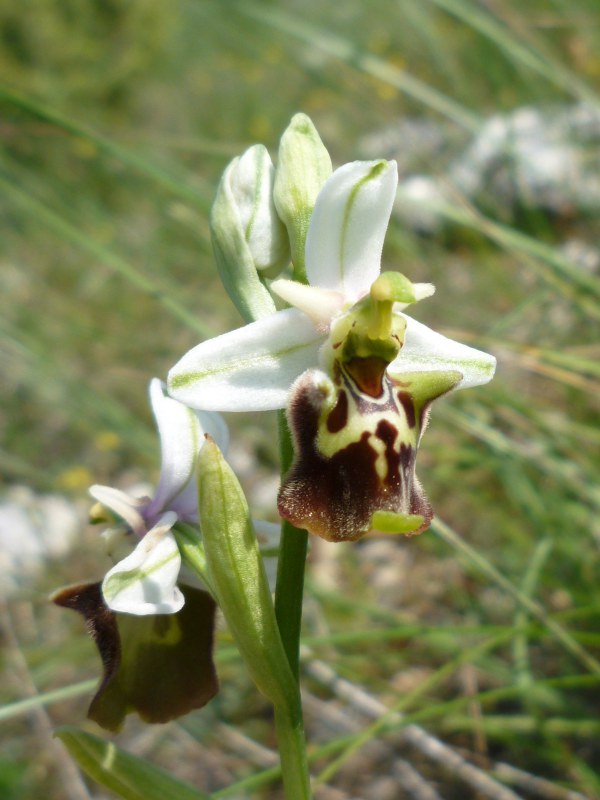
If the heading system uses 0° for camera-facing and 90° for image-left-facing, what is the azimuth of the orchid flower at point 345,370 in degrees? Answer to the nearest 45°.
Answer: approximately 315°
